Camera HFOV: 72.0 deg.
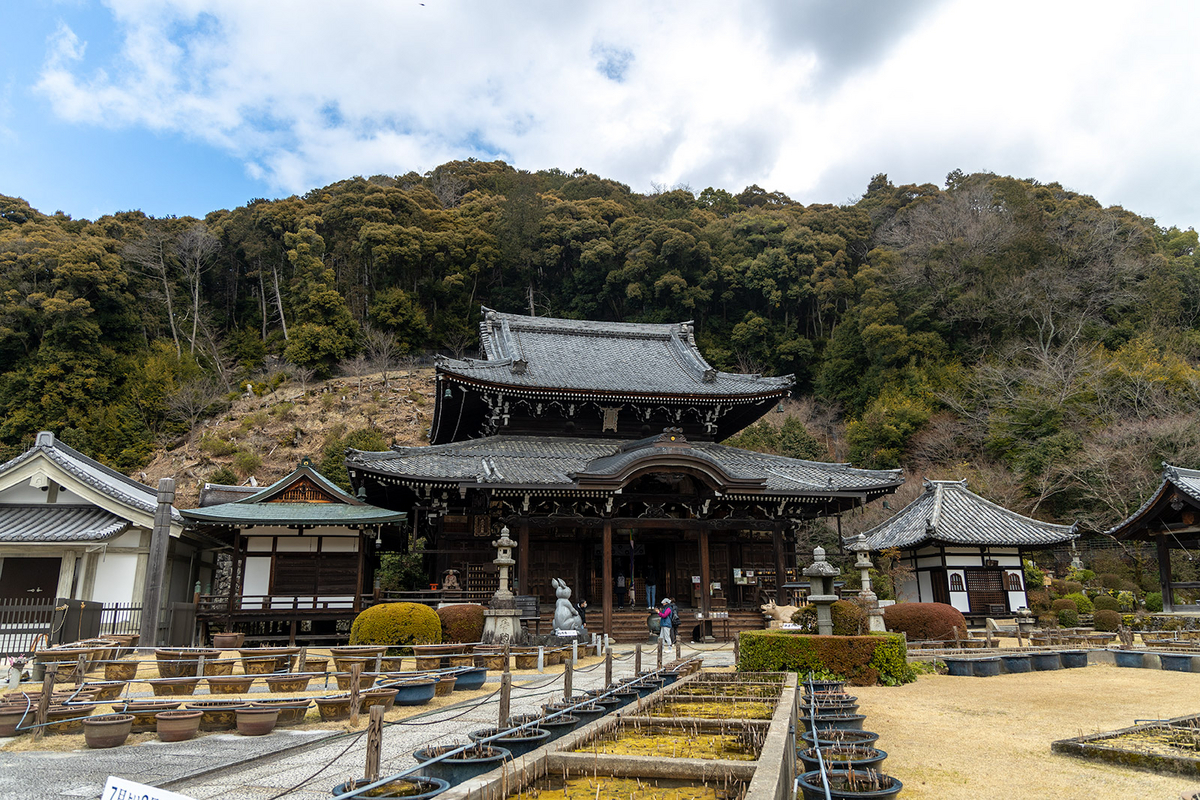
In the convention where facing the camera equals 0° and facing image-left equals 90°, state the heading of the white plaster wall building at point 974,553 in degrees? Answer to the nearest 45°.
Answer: approximately 315°

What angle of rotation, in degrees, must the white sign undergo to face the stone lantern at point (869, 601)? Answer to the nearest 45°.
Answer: approximately 135° to its left

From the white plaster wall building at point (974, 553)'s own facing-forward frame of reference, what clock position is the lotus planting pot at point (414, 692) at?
The lotus planting pot is roughly at 2 o'clock from the white plaster wall building.

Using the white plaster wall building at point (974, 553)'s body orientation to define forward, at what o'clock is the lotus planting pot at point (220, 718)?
The lotus planting pot is roughly at 2 o'clock from the white plaster wall building.

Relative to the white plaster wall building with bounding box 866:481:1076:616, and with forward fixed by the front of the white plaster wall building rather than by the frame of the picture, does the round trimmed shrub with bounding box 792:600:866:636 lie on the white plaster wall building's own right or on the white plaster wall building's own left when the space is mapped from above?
on the white plaster wall building's own right

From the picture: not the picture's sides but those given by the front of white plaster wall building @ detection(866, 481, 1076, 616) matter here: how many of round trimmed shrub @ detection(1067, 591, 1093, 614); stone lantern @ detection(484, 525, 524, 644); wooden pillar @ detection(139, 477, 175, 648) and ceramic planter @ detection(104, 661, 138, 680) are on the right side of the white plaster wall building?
3

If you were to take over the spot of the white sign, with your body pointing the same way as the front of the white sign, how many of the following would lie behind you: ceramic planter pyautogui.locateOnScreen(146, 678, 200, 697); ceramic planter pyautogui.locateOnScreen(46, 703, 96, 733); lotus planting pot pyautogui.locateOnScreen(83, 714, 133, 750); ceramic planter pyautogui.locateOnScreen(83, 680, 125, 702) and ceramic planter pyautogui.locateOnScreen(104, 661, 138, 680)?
5

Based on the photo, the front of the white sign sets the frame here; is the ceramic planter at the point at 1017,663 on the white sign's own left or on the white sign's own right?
on the white sign's own left

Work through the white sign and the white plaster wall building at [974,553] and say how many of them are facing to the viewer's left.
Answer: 0

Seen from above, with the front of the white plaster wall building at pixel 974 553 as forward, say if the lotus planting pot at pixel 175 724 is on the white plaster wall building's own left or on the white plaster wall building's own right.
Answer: on the white plaster wall building's own right

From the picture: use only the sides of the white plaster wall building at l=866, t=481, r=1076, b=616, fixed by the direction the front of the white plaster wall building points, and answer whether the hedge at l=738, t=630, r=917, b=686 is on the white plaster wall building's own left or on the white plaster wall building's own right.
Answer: on the white plaster wall building's own right

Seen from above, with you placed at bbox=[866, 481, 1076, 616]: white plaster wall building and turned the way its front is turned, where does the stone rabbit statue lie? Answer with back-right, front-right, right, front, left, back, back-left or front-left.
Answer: right

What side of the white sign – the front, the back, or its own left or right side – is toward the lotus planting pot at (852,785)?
left

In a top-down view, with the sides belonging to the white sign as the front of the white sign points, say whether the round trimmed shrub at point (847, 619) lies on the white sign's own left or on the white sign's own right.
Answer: on the white sign's own left

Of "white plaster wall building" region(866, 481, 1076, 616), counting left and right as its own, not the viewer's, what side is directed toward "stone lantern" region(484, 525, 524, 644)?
right
